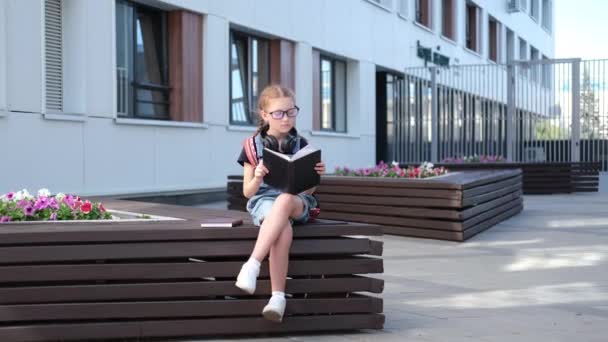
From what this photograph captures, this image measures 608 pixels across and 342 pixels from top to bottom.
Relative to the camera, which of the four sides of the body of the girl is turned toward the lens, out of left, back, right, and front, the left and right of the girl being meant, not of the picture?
front

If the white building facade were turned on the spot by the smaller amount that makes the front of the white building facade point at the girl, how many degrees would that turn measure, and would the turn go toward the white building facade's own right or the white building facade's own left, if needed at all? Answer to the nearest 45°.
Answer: approximately 45° to the white building facade's own right

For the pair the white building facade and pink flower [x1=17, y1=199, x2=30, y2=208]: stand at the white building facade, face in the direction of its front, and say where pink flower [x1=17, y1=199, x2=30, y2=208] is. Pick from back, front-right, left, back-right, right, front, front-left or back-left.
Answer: front-right

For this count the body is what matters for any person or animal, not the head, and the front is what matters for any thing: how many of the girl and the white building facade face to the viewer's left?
0

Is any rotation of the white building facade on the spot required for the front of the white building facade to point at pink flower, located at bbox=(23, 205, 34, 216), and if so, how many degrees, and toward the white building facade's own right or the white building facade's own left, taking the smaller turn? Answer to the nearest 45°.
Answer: approximately 45° to the white building facade's own right

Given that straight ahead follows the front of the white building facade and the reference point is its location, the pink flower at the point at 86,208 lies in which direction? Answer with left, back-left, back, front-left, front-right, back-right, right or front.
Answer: front-right

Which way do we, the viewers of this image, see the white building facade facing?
facing the viewer and to the right of the viewer

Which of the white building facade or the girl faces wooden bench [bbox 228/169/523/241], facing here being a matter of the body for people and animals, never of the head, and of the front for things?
the white building facade

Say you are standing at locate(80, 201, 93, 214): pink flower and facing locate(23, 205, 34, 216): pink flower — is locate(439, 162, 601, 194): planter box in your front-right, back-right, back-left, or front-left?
back-right
